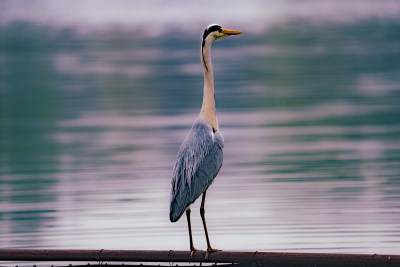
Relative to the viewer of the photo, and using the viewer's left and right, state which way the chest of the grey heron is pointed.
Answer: facing away from the viewer and to the right of the viewer
